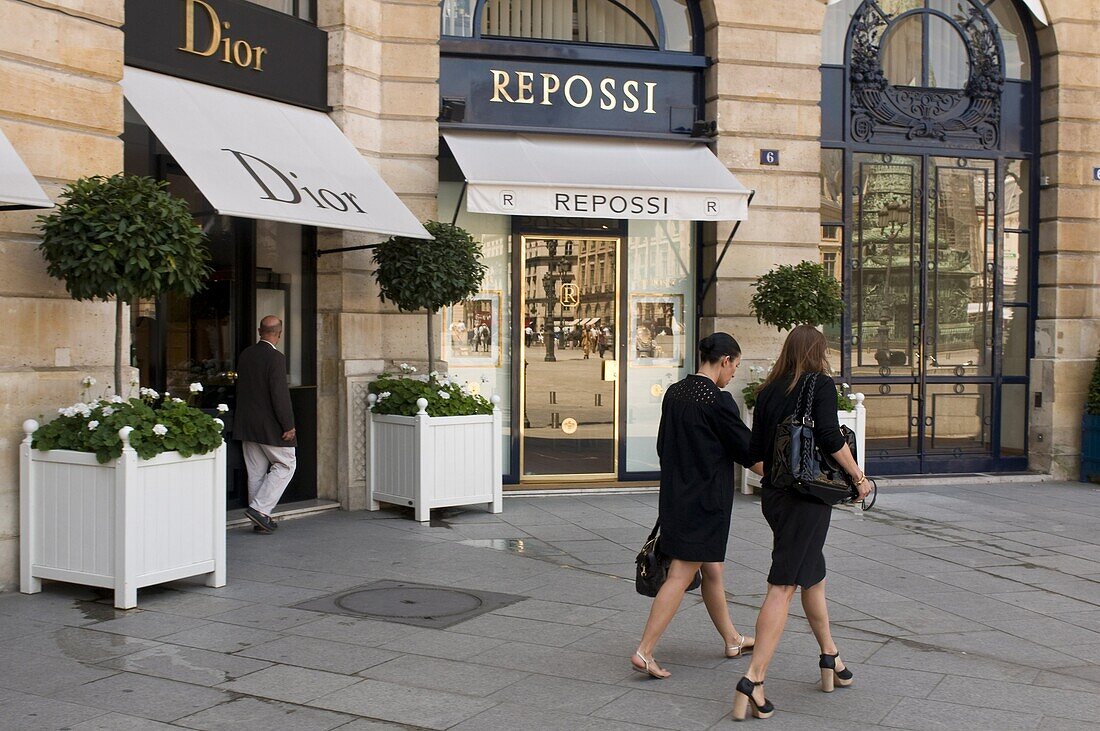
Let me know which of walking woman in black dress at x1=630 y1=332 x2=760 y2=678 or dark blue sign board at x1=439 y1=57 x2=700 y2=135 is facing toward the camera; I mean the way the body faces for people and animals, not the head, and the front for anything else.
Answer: the dark blue sign board

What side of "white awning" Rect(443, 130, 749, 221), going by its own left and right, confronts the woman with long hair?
front

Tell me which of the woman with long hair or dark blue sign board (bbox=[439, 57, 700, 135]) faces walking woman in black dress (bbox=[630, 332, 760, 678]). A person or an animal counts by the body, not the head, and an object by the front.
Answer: the dark blue sign board

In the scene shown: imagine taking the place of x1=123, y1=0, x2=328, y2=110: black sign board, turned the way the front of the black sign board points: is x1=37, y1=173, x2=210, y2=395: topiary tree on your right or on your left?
on your right

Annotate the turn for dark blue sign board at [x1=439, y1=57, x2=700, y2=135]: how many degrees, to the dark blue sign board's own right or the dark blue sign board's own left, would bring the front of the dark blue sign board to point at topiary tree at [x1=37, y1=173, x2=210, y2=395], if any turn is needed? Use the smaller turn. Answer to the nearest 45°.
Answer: approximately 45° to the dark blue sign board's own right

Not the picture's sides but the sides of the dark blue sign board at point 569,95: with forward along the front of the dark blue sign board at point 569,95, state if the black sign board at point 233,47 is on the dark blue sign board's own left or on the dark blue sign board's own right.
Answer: on the dark blue sign board's own right

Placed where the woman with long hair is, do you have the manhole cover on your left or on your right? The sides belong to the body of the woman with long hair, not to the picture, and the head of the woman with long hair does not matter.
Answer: on your left

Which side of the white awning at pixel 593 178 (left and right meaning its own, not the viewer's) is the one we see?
front

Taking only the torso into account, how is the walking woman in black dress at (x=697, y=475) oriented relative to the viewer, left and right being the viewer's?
facing away from the viewer and to the right of the viewer

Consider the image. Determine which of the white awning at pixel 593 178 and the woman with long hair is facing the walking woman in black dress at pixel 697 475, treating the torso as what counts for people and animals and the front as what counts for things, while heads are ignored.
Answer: the white awning

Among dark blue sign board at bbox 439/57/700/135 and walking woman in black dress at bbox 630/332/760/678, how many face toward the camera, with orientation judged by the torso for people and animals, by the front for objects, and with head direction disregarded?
1

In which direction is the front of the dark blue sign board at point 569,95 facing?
toward the camera

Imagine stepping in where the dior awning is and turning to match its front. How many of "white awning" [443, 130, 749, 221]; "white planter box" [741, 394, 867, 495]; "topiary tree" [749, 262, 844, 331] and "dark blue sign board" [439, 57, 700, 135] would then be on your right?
0

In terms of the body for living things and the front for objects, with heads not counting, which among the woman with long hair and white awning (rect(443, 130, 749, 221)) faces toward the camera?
the white awning

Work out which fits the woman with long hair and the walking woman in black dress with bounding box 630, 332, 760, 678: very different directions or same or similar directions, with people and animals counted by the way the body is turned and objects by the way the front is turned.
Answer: same or similar directions

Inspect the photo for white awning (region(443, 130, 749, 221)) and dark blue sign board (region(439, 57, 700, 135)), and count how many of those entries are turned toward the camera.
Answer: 2

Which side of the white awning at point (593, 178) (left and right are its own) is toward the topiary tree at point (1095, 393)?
left

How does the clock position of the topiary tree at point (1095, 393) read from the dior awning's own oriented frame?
The topiary tree is roughly at 10 o'clock from the dior awning.

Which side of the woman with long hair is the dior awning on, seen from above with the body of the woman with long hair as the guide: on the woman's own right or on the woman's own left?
on the woman's own left
